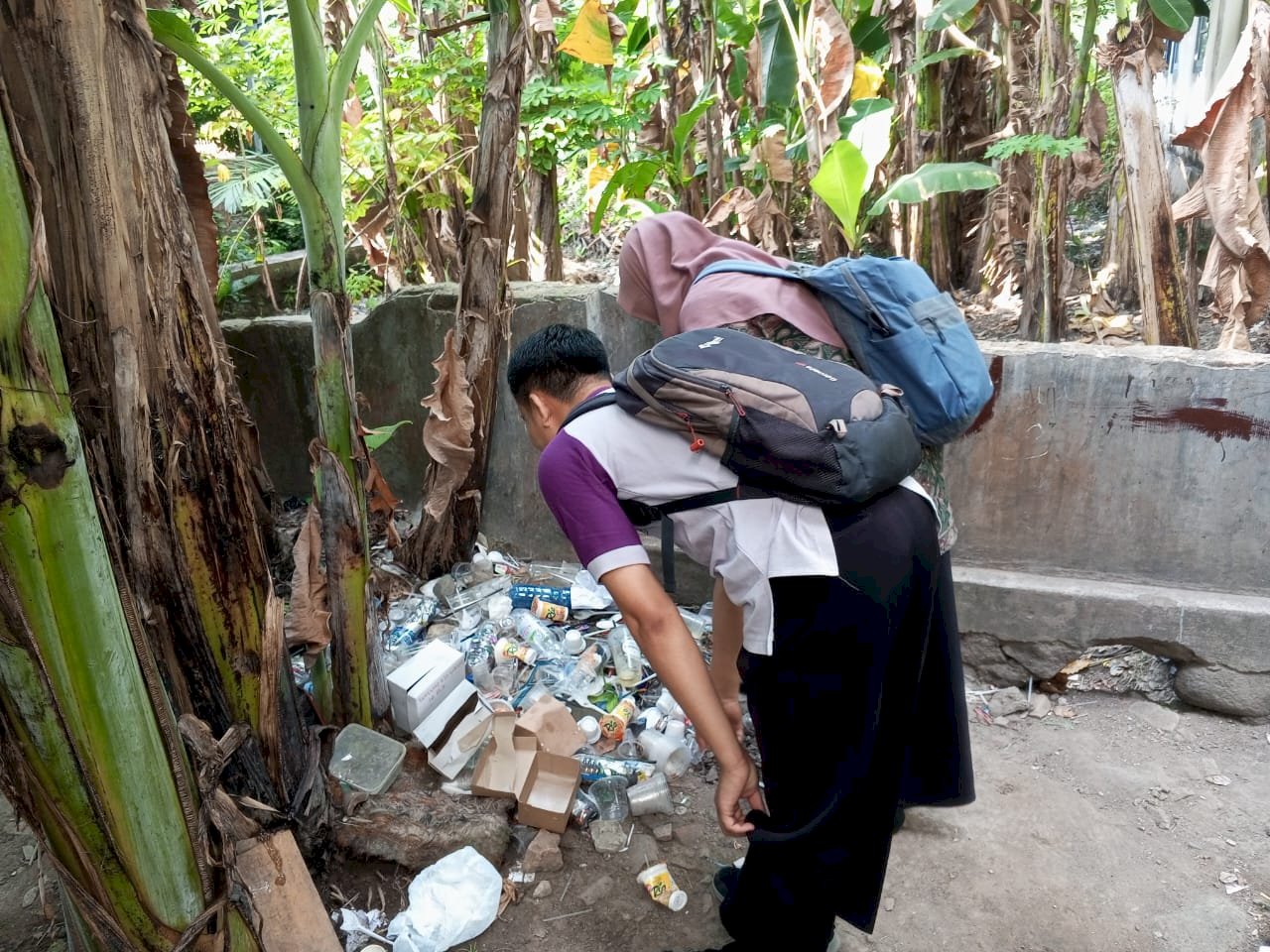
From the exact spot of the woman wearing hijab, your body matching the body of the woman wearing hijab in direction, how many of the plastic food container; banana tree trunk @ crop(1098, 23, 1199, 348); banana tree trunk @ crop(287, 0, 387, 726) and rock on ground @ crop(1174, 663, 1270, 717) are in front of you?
2

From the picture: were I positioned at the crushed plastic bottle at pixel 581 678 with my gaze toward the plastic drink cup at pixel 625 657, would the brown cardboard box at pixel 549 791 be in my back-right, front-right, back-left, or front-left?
back-right

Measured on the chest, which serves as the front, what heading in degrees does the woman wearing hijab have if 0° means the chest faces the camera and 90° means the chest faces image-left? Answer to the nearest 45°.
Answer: approximately 90°

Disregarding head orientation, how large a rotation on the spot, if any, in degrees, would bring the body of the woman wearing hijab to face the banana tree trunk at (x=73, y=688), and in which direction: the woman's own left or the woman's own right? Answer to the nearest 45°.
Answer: approximately 45° to the woman's own left
